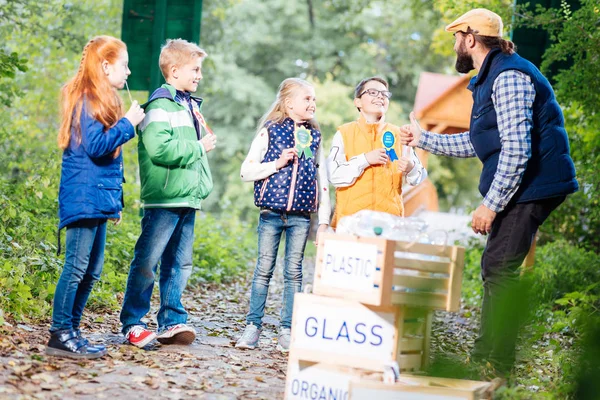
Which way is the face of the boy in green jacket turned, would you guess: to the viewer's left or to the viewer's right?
to the viewer's right

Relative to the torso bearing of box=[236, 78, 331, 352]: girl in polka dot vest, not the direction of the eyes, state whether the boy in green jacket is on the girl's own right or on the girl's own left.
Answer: on the girl's own right

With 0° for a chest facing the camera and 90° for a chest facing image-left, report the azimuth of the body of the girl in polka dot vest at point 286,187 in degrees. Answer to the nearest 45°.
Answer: approximately 0°

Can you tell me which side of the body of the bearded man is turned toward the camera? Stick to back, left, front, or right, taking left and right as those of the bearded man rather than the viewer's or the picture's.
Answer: left

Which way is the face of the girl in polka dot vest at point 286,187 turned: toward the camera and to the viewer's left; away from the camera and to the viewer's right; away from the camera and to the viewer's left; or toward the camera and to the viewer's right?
toward the camera and to the viewer's right

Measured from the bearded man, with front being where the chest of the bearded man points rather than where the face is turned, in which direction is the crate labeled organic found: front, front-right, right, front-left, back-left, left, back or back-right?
front-left

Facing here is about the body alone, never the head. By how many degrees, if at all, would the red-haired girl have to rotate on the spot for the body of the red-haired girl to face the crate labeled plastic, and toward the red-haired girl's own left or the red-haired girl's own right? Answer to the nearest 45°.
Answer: approximately 45° to the red-haired girl's own right

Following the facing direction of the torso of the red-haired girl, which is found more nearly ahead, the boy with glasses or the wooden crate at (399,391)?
the boy with glasses

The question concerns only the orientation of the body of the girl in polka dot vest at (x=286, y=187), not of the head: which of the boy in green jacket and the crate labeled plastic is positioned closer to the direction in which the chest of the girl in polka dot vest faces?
the crate labeled plastic

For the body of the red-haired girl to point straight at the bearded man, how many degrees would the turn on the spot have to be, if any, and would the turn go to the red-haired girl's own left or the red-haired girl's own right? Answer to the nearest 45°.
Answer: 0° — they already face them

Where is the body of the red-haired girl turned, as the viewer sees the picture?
to the viewer's right

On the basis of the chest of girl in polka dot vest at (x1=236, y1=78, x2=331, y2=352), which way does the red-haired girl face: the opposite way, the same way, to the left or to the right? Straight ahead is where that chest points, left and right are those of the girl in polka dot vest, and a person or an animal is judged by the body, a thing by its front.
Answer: to the left
